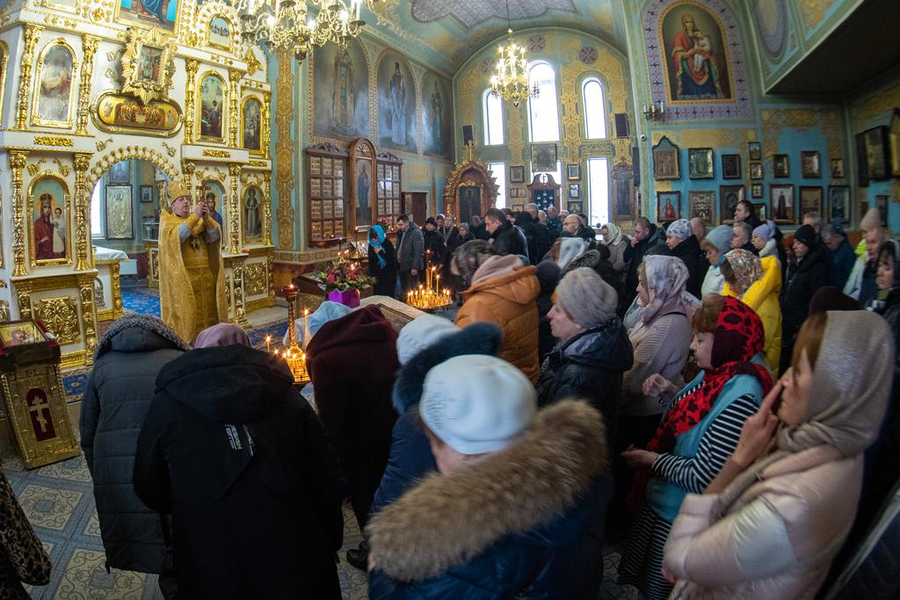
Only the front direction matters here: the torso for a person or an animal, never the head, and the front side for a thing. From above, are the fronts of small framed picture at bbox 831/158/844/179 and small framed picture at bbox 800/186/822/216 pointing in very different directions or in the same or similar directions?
same or similar directions

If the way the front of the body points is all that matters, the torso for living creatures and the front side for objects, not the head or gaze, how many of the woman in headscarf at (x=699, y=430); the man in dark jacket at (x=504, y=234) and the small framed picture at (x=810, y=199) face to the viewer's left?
2

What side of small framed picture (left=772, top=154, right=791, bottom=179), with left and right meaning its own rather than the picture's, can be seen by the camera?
front

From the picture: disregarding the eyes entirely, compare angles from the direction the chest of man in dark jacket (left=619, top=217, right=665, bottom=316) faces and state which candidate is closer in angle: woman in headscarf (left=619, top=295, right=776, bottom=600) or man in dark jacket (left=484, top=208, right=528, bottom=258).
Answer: the man in dark jacket

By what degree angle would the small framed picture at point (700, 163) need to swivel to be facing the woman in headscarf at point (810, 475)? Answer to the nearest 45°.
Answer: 0° — it already faces them

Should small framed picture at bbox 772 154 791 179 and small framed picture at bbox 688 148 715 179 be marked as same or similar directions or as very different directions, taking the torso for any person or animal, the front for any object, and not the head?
same or similar directions

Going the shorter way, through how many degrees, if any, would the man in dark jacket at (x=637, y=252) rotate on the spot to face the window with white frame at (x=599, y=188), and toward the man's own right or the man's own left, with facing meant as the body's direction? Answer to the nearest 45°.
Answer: approximately 90° to the man's own right

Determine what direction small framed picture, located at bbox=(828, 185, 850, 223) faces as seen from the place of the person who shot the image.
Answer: facing the viewer

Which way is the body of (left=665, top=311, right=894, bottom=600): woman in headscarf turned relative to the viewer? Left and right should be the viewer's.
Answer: facing to the left of the viewer

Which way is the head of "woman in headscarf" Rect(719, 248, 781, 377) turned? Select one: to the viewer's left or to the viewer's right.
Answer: to the viewer's left

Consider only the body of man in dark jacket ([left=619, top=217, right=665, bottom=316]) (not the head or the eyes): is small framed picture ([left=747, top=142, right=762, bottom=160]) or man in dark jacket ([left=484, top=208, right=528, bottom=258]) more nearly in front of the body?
the man in dark jacket
